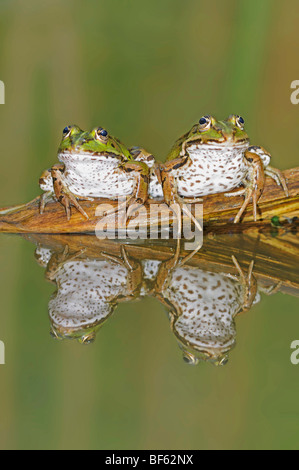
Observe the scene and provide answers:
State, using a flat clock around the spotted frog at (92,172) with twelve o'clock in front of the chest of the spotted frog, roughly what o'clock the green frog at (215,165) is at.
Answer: The green frog is roughly at 8 o'clock from the spotted frog.

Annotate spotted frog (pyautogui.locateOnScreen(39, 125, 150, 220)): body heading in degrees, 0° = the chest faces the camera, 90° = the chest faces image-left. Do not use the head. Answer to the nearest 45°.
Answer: approximately 45°
